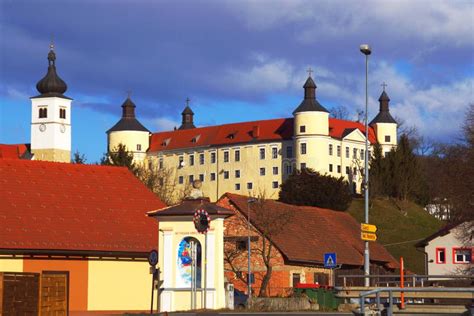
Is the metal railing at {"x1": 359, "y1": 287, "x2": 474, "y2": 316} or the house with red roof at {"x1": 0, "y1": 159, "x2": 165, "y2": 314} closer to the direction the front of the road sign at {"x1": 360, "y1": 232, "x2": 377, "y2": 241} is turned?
the metal railing

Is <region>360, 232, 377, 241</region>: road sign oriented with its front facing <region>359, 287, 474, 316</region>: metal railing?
yes

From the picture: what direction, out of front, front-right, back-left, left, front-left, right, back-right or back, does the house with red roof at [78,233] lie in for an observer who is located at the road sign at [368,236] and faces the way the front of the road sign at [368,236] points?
right

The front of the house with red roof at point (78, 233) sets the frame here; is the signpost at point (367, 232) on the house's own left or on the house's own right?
on the house's own left

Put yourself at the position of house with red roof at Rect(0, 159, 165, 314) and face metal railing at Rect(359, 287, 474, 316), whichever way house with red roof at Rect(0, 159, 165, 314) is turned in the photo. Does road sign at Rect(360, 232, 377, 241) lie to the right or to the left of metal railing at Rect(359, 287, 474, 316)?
left

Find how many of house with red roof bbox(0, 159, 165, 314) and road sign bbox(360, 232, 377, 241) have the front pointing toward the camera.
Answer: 2

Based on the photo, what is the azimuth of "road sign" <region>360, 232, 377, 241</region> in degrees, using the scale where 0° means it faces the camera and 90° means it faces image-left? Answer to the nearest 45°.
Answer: approximately 0°
